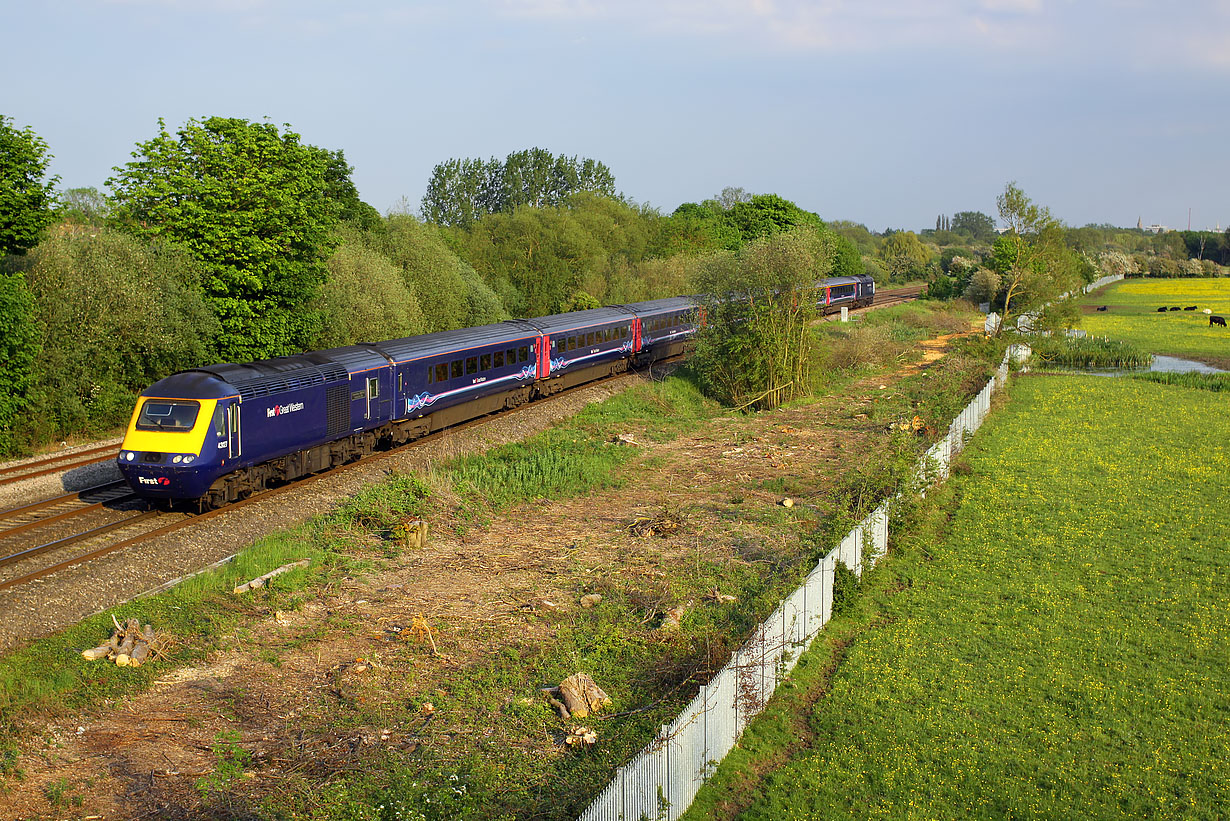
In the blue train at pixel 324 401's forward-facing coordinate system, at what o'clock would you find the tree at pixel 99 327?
The tree is roughly at 3 o'clock from the blue train.

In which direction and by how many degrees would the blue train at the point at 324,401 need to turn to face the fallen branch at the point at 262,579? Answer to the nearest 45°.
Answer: approximately 45° to its left

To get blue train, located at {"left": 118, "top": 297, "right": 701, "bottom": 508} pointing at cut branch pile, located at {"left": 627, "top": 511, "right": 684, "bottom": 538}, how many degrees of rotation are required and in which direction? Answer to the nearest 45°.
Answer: approximately 90° to its left

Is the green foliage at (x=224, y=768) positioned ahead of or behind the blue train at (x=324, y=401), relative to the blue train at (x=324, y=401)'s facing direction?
ahead

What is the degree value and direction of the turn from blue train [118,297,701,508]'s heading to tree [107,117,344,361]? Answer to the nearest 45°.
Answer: approximately 135° to its right

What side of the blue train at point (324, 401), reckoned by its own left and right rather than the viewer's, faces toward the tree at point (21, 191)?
right

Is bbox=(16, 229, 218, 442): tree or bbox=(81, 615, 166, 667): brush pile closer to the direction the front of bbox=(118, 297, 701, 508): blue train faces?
the brush pile

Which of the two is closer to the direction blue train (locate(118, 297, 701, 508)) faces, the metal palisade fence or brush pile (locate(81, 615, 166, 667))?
the brush pile

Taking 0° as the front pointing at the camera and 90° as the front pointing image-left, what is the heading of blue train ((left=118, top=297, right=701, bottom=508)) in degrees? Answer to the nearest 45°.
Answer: approximately 45°

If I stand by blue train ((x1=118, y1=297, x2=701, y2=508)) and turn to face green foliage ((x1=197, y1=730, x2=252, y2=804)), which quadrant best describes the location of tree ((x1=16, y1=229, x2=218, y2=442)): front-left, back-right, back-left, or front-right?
back-right
